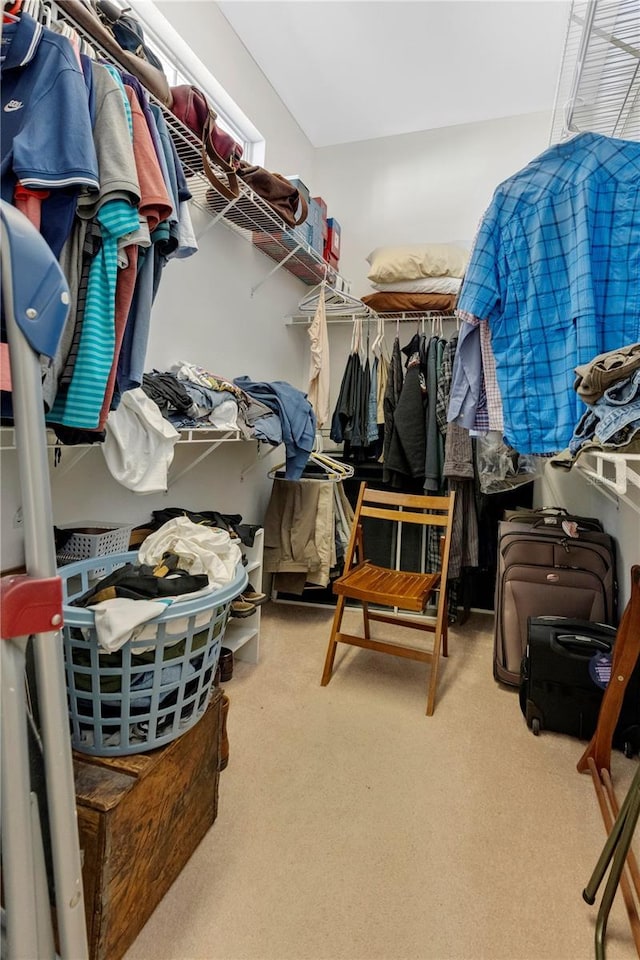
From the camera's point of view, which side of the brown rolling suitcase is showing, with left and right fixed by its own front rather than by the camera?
front

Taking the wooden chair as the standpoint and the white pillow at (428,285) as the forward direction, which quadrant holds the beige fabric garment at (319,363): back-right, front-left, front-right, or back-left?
front-left

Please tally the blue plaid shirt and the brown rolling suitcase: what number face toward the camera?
1

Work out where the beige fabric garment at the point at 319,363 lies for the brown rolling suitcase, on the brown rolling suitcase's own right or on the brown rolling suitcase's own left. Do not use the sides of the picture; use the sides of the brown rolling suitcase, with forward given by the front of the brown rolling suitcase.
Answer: on the brown rolling suitcase's own right

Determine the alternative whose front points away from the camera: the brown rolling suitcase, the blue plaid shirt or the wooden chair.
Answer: the blue plaid shirt

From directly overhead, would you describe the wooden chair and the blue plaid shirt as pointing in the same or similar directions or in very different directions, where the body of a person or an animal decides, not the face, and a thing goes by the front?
very different directions

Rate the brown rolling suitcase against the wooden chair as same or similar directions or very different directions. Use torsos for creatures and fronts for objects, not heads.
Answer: same or similar directions

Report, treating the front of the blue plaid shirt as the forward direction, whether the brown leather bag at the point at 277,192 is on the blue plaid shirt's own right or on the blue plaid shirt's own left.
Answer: on the blue plaid shirt's own left

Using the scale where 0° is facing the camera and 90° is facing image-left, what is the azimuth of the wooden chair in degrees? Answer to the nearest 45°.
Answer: approximately 45°

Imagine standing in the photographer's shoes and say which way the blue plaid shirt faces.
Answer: facing away from the viewer

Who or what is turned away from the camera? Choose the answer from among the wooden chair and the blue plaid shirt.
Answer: the blue plaid shirt

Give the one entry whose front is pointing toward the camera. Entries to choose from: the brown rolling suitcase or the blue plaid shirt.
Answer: the brown rolling suitcase

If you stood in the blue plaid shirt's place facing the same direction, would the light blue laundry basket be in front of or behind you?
behind

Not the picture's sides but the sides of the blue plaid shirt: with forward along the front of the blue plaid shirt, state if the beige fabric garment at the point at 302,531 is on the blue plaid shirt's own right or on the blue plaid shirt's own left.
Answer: on the blue plaid shirt's own left
